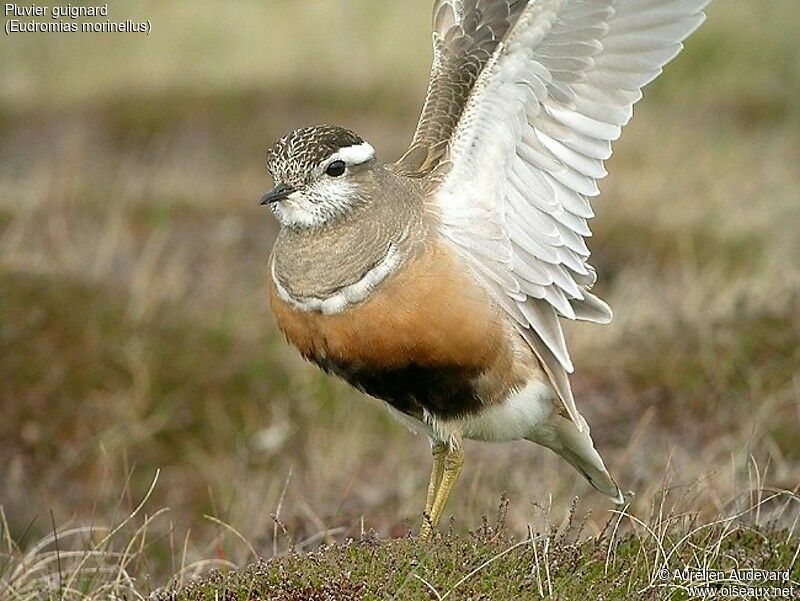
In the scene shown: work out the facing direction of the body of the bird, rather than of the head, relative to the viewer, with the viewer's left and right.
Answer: facing the viewer and to the left of the viewer
